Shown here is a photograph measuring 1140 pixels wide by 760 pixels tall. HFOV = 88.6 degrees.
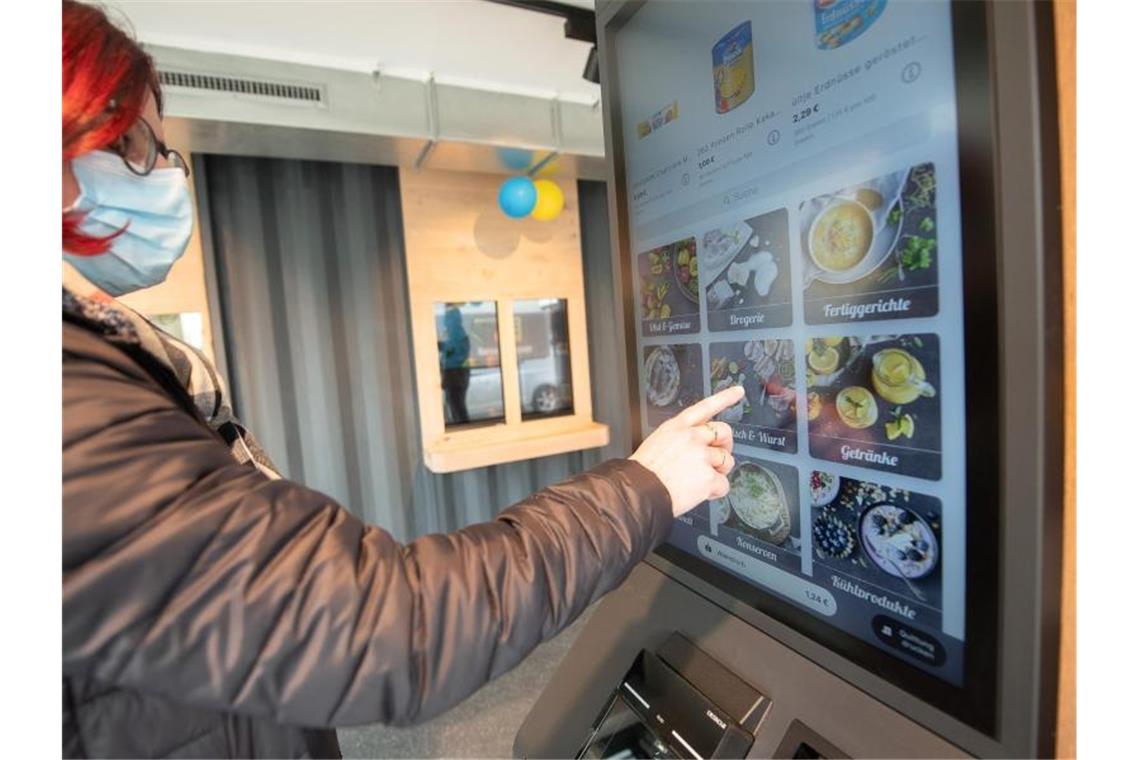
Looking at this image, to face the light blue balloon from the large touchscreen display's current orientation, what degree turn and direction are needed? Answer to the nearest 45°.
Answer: approximately 90° to its right

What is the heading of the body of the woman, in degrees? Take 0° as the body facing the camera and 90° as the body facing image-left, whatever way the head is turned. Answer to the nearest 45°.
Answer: approximately 270°

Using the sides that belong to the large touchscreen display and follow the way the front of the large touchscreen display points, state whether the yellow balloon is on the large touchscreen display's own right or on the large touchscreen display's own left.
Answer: on the large touchscreen display's own right

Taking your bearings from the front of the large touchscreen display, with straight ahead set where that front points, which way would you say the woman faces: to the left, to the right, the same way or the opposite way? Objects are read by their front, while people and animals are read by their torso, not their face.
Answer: the opposite way

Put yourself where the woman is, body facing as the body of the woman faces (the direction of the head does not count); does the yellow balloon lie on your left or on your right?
on your left

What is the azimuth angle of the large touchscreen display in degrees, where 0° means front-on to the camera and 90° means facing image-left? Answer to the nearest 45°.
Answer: approximately 45°

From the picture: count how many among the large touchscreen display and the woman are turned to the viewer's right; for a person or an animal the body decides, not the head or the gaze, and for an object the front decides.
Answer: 1

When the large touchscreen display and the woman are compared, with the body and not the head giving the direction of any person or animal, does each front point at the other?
yes

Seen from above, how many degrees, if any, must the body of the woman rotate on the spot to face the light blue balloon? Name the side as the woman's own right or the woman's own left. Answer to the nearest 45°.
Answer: approximately 90° to the woman's own left

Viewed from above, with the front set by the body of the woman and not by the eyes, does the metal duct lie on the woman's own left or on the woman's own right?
on the woman's own left

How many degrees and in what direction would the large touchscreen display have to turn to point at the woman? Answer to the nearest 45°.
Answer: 0° — it already faces them

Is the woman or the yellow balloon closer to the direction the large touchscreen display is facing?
the woman
